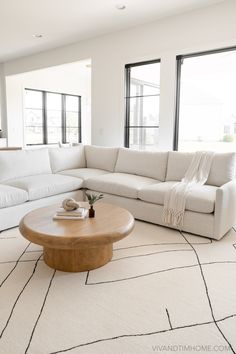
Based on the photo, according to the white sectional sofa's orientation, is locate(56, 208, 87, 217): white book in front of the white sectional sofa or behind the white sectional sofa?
in front

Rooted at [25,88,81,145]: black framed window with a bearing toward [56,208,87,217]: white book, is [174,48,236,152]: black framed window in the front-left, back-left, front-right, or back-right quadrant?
front-left

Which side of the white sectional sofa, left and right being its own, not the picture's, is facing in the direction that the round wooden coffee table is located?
front

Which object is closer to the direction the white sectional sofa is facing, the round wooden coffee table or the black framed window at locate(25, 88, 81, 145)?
the round wooden coffee table

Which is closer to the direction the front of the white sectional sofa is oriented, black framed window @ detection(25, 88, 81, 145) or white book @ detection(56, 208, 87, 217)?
the white book

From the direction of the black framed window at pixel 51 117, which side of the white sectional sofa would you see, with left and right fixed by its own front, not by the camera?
back

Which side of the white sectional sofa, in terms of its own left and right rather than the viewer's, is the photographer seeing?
front
